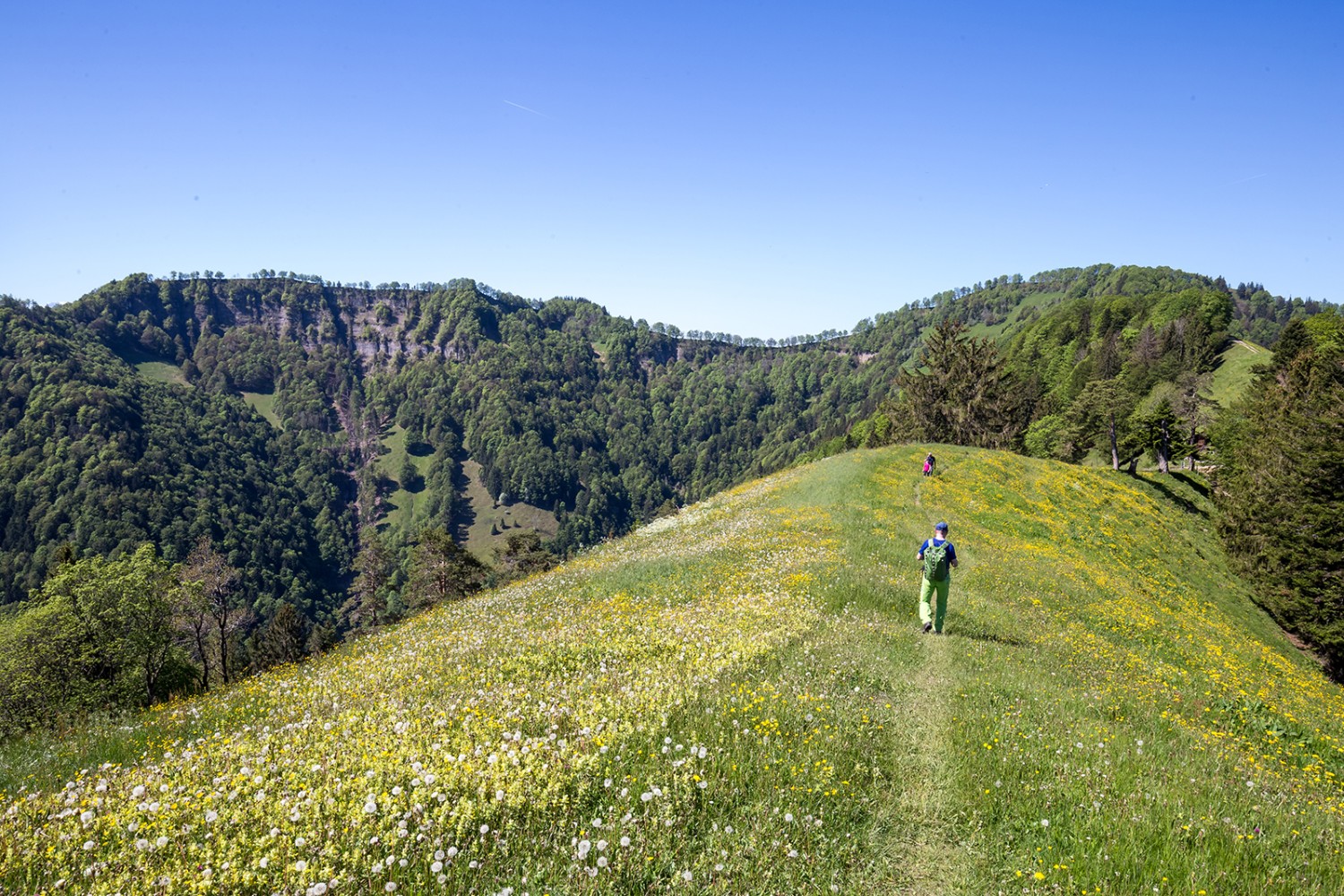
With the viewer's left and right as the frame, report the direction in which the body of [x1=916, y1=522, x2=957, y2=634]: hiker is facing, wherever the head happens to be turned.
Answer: facing away from the viewer
